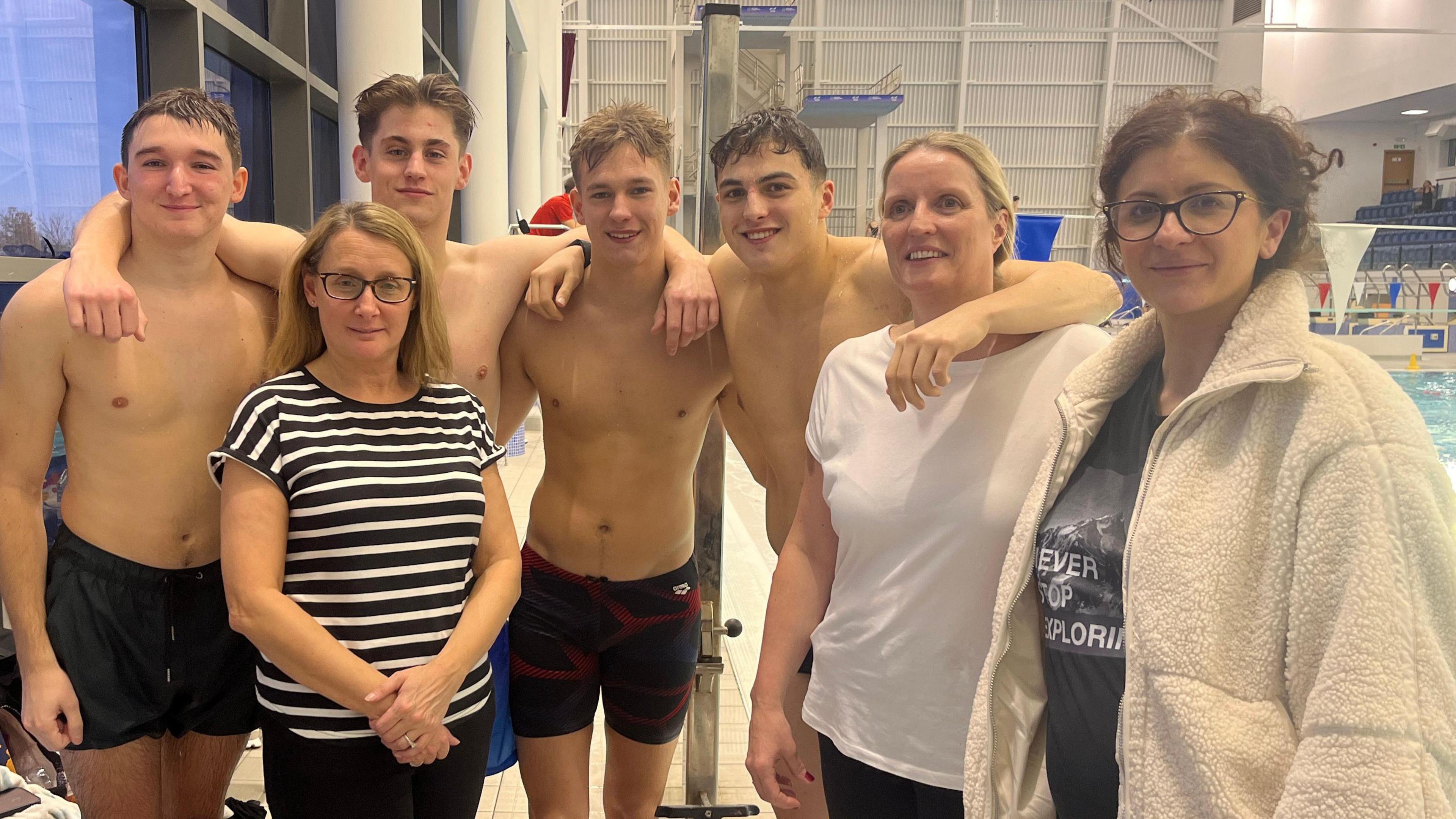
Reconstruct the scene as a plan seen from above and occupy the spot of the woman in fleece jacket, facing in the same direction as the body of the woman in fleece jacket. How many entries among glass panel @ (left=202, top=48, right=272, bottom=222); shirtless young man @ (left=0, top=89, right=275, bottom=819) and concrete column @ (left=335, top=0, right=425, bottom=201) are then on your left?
0

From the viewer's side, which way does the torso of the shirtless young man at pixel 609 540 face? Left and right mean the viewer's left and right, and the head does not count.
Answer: facing the viewer

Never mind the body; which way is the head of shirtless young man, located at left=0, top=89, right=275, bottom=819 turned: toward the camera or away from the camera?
toward the camera

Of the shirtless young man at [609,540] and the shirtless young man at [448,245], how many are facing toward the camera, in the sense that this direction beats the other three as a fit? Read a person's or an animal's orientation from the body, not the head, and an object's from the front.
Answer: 2

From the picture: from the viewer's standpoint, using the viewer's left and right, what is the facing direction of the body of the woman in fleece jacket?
facing the viewer and to the left of the viewer

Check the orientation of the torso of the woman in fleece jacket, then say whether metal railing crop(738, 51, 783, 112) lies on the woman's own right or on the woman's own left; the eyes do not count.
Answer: on the woman's own right

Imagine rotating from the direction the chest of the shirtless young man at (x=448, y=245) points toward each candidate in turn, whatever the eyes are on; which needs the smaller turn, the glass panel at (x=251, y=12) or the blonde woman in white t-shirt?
the blonde woman in white t-shirt

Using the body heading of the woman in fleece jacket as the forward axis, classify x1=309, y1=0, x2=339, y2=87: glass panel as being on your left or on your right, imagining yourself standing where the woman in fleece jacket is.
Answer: on your right

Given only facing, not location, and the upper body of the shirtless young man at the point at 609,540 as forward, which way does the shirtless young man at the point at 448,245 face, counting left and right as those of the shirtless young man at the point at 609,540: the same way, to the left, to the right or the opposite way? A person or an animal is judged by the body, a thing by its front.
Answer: the same way

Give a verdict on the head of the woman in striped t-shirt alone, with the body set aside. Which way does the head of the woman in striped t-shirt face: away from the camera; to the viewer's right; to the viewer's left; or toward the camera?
toward the camera

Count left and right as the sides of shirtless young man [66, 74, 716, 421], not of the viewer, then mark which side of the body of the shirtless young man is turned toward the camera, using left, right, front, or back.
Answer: front

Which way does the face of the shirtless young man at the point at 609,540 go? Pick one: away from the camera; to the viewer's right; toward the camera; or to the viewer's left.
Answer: toward the camera

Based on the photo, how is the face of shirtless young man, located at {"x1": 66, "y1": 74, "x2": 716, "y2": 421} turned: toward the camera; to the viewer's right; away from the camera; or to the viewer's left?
toward the camera

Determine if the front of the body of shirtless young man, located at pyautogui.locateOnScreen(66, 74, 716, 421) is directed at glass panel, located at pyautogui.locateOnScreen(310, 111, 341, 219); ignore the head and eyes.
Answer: no

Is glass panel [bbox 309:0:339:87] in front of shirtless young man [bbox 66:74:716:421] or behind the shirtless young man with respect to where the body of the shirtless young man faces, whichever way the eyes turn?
behind

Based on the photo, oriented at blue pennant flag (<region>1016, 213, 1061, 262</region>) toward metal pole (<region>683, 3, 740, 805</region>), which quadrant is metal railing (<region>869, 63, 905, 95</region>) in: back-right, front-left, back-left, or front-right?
back-right
